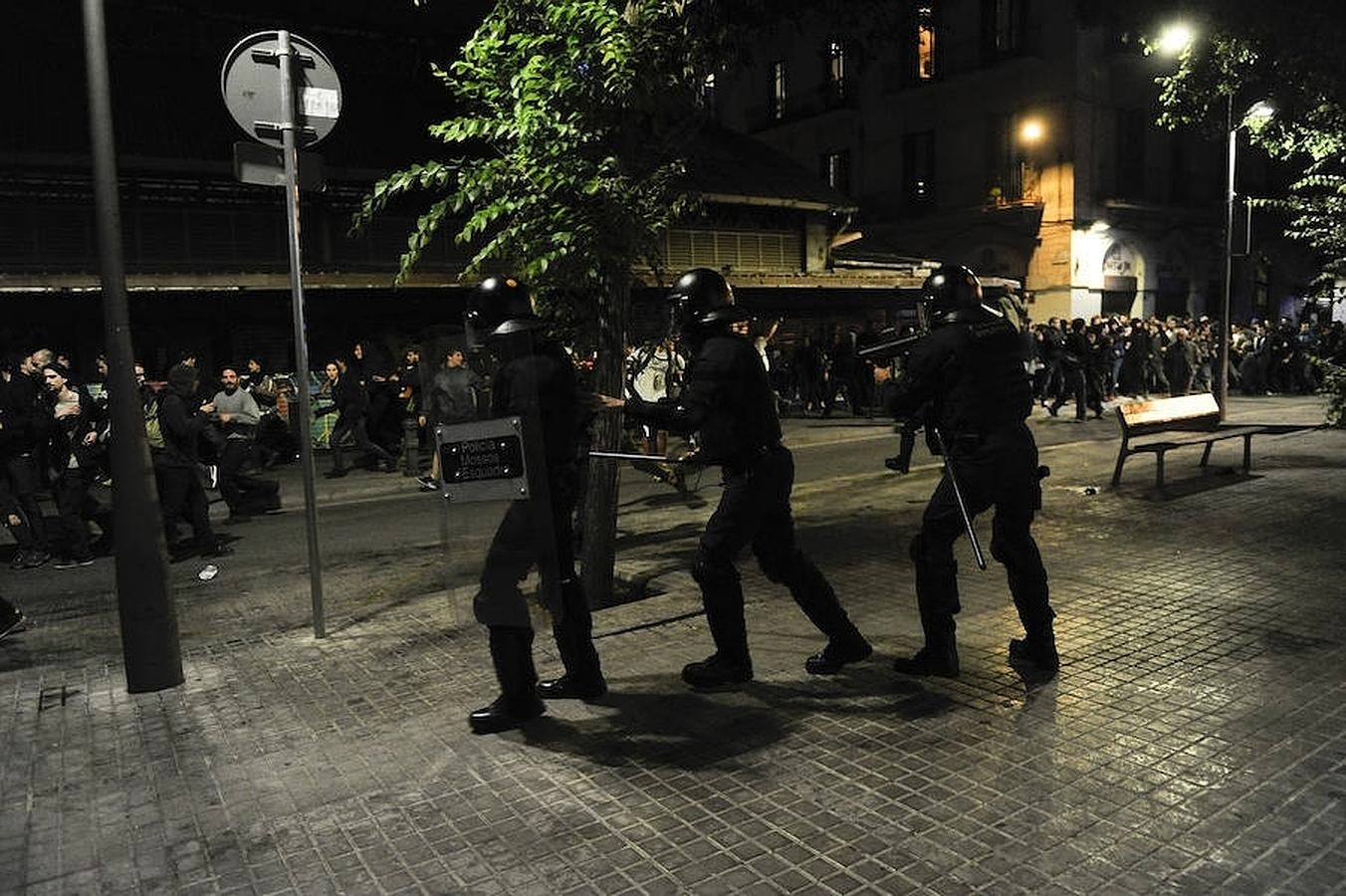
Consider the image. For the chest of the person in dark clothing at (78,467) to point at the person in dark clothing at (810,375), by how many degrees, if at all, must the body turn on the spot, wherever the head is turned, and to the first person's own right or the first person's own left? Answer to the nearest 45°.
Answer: approximately 180°

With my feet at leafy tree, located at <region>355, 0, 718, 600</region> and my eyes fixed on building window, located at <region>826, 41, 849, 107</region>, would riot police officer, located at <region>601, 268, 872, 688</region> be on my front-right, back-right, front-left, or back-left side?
back-right

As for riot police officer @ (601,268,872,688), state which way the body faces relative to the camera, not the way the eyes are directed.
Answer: to the viewer's left

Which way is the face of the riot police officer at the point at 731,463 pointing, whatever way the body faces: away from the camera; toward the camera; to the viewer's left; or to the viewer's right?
to the viewer's left

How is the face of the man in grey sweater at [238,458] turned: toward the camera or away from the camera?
toward the camera

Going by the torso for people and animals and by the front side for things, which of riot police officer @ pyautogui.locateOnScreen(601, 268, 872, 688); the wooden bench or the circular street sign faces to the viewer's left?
the riot police officer

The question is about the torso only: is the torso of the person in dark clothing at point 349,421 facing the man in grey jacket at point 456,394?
no

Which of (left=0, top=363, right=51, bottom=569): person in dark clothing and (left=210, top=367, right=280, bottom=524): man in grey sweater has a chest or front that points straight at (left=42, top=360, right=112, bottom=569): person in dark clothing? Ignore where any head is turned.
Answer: the man in grey sweater

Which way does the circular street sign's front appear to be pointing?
away from the camera

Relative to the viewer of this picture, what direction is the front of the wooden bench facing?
facing the viewer and to the right of the viewer

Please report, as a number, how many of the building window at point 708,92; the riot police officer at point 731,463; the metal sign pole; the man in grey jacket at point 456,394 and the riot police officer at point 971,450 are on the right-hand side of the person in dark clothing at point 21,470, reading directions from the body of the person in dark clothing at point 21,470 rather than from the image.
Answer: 0
